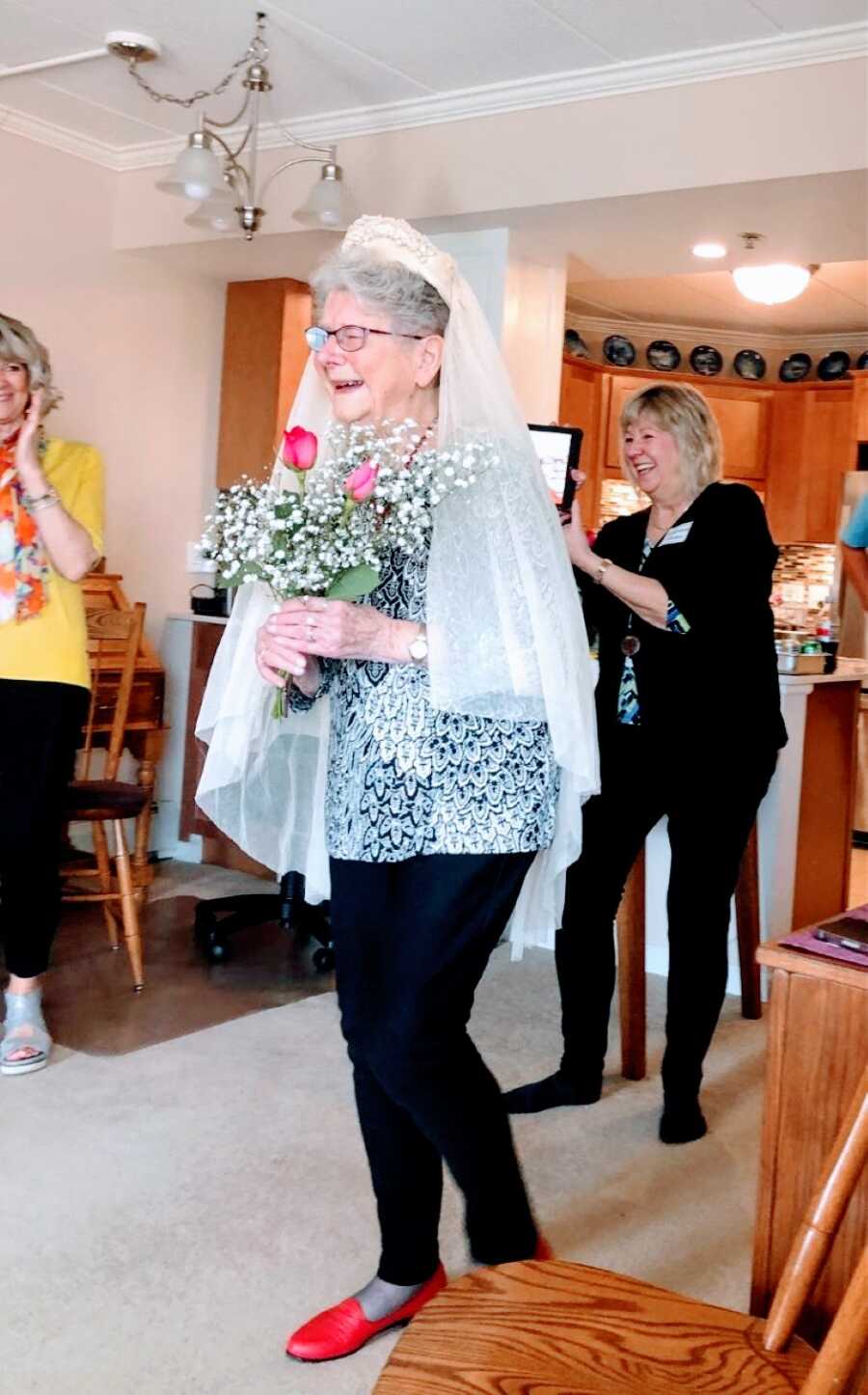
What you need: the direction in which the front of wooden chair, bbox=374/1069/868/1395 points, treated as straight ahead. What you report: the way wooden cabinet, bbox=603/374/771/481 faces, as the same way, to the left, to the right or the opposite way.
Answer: to the left

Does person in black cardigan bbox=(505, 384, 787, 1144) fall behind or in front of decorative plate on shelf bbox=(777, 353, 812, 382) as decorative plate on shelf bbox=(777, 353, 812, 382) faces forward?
in front

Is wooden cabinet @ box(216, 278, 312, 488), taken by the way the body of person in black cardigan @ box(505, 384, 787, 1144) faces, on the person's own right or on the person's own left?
on the person's own right

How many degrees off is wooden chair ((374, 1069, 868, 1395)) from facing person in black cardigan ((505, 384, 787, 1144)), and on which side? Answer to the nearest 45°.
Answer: approximately 90° to its right

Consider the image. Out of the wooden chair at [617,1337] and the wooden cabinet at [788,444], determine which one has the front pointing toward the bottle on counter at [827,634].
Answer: the wooden cabinet

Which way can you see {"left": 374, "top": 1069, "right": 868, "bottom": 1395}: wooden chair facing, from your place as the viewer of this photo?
facing to the left of the viewer

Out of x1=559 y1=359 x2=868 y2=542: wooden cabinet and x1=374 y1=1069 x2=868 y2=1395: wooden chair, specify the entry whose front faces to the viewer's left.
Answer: the wooden chair

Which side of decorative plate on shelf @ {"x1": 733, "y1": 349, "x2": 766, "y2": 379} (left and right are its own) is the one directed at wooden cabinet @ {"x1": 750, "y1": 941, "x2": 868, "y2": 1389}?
front

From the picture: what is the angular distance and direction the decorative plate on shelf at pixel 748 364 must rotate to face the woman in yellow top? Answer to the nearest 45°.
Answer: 0° — it already faces them

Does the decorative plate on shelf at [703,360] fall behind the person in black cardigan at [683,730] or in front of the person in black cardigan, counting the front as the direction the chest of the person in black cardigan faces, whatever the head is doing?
behind

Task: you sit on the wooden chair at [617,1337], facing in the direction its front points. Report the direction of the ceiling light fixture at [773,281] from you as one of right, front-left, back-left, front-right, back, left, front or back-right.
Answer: right

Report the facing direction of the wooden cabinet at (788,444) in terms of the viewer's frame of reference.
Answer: facing the viewer

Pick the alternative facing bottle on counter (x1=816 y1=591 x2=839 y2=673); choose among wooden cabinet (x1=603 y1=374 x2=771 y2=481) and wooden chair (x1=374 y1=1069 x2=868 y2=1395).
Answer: the wooden cabinet

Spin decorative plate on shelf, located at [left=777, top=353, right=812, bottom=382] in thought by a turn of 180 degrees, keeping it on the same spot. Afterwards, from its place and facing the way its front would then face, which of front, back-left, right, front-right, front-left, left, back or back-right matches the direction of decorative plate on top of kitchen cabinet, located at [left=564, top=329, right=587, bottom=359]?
back-left

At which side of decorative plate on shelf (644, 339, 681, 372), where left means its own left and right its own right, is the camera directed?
front

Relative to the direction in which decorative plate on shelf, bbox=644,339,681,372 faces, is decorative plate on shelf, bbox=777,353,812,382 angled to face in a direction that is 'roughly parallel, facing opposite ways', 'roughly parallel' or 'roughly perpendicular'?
roughly parallel

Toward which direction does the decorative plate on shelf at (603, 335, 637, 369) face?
toward the camera

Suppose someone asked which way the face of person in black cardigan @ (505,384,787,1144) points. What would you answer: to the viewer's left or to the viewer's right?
to the viewer's left
